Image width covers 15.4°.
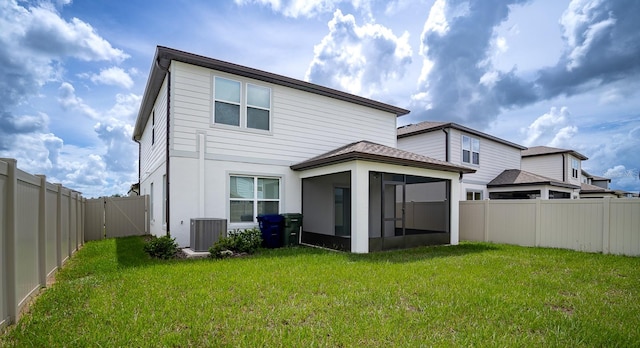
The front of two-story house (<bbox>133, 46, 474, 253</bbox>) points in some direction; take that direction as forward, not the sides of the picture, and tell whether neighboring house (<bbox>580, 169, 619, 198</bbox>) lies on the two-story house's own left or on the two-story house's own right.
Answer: on the two-story house's own right

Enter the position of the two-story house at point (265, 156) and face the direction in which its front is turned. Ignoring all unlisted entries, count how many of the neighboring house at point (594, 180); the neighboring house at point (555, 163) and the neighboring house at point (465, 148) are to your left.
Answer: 0

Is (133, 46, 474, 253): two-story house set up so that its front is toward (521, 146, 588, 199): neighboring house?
no

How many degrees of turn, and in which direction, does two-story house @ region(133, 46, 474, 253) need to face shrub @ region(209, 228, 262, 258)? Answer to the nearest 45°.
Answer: approximately 135° to its left

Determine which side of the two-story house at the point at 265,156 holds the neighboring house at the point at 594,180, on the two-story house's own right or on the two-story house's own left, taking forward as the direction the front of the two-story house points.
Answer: on the two-story house's own right

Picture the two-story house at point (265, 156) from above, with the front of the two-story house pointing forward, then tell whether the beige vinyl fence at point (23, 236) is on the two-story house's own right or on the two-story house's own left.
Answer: on the two-story house's own left

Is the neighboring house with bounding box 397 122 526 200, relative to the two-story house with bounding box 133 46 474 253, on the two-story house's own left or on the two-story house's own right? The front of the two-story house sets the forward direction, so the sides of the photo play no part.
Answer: on the two-story house's own right

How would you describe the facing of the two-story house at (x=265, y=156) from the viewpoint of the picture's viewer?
facing away from the viewer and to the left of the viewer
